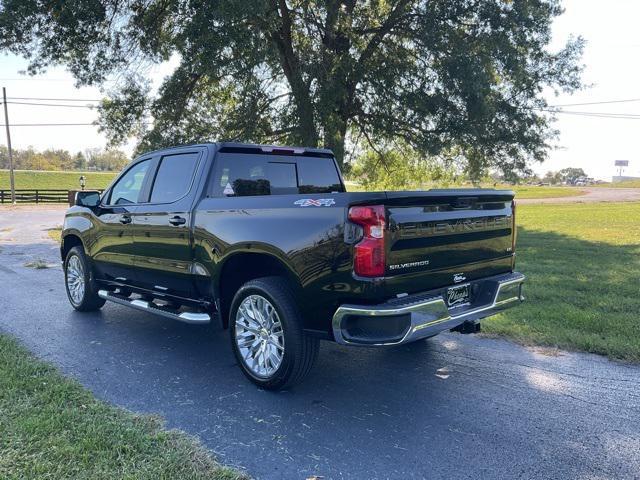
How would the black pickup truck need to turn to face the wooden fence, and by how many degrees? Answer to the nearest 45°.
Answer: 0° — it already faces it

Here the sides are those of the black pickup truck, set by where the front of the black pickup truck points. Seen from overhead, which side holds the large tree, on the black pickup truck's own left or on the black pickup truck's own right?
on the black pickup truck's own right

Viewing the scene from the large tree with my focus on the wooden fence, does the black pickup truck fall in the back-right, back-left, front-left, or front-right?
back-left

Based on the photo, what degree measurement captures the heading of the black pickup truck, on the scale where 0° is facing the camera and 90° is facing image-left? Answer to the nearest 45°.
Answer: approximately 135°

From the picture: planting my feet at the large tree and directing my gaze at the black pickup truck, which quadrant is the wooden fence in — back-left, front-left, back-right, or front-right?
back-right
